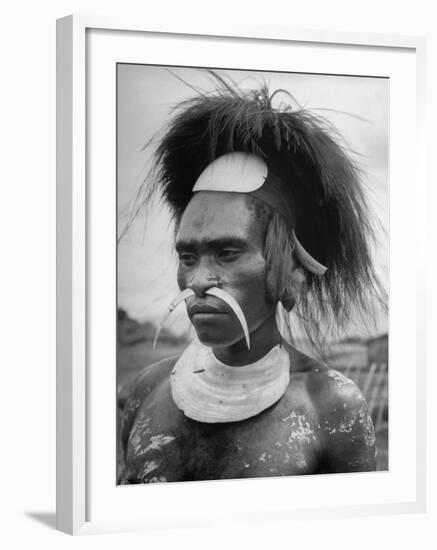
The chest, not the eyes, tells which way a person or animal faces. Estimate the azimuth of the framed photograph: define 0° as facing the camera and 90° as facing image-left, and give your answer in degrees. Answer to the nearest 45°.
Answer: approximately 315°
